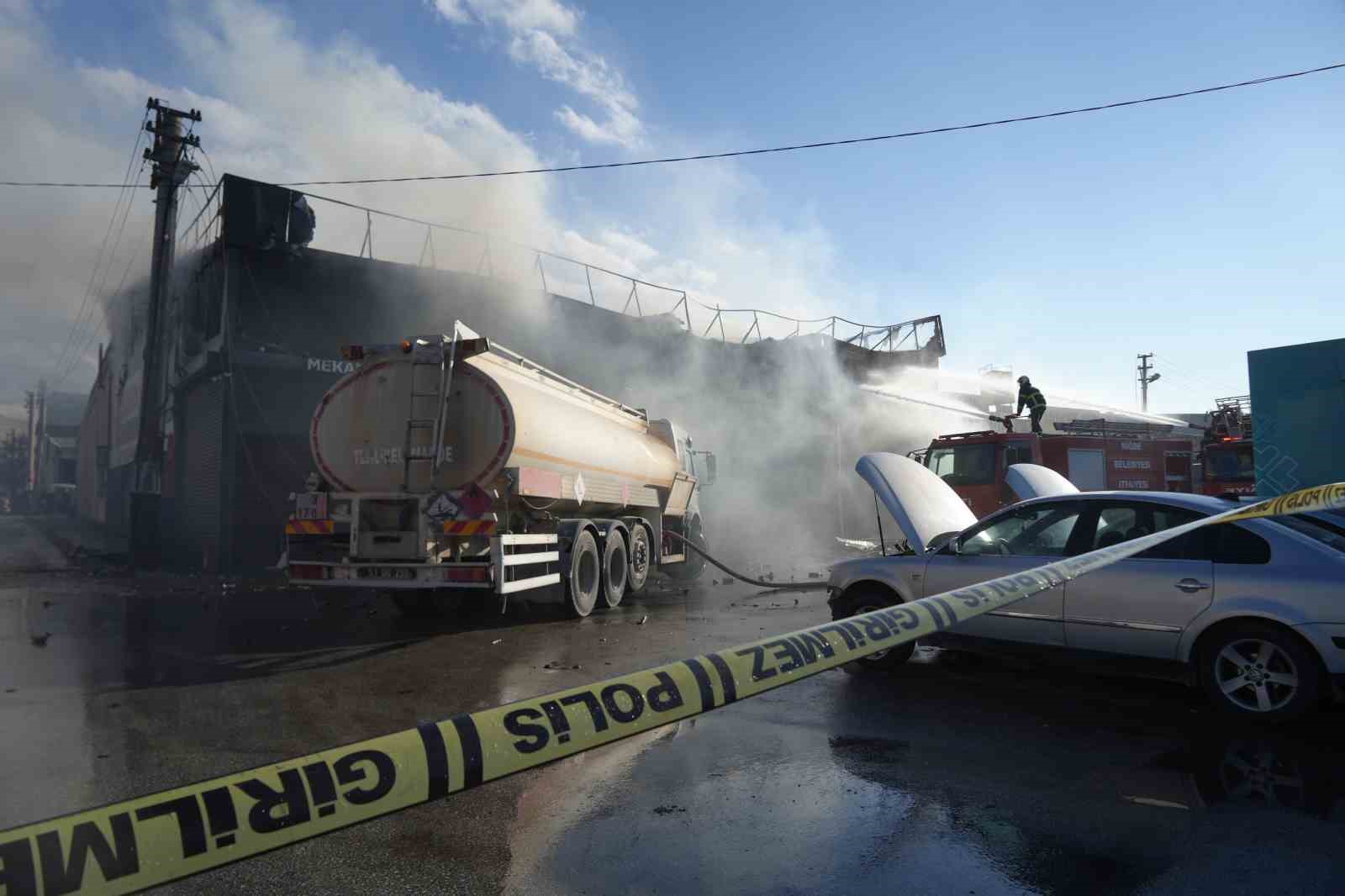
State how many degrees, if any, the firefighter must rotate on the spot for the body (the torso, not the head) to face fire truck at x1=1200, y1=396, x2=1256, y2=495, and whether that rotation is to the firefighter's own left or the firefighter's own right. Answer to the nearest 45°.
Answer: approximately 180°

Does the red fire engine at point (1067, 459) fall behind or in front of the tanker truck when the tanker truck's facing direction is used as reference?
in front

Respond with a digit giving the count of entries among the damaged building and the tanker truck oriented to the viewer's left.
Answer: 0

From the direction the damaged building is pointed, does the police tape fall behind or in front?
in front

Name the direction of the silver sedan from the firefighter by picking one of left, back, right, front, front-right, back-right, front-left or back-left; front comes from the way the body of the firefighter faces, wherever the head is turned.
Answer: left

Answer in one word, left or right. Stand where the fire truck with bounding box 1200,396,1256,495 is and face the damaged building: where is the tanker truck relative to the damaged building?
left

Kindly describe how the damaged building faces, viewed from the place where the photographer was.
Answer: facing the viewer and to the right of the viewer

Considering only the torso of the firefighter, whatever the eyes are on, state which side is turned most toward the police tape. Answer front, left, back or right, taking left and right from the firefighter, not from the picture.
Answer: left

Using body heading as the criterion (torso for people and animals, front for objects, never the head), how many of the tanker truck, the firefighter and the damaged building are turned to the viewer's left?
1

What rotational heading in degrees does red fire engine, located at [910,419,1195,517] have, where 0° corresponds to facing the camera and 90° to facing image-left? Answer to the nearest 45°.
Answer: approximately 45°

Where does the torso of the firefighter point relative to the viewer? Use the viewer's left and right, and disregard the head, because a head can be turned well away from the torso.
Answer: facing to the left of the viewer

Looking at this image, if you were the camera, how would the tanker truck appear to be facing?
facing away from the viewer and to the right of the viewer

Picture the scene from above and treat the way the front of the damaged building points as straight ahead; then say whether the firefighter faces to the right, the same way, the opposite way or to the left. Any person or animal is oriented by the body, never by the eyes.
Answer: the opposite way

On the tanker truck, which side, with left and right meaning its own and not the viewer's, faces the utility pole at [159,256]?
left

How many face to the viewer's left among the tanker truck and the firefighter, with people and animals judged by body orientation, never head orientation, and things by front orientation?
1
